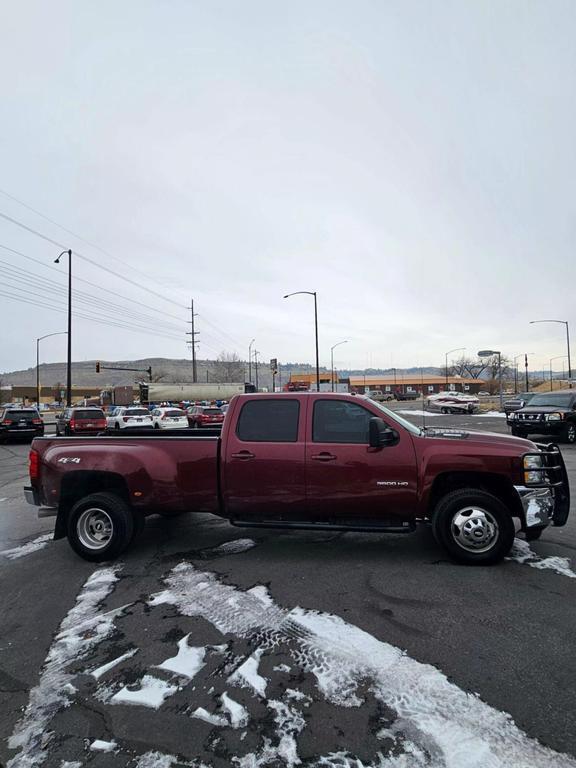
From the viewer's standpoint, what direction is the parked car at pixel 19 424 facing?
away from the camera

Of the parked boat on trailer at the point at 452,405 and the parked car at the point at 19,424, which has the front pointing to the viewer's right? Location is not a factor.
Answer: the parked boat on trailer at the point at 452,405

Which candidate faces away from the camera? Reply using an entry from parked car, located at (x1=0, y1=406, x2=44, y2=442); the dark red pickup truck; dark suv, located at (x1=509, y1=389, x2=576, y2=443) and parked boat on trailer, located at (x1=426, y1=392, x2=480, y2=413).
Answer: parked car, located at (x1=0, y1=406, x2=44, y2=442)

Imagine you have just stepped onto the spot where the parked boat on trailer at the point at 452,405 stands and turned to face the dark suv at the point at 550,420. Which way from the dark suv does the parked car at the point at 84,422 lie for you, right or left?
right

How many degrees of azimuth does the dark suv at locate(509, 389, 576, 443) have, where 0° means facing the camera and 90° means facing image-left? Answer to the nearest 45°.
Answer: approximately 45°

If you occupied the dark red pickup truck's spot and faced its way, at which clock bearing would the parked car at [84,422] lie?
The parked car is roughly at 8 o'clock from the dark red pickup truck.

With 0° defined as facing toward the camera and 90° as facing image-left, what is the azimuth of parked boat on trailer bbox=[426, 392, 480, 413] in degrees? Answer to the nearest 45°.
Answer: approximately 270°

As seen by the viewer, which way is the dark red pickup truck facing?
to the viewer's right

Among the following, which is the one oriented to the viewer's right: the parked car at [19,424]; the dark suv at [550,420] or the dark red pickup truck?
the dark red pickup truck

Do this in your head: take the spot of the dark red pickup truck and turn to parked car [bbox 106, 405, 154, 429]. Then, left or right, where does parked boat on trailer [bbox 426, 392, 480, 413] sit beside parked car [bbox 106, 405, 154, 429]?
right

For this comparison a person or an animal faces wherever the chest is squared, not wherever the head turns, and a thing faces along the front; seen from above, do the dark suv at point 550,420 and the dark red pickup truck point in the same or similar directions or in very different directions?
very different directions
